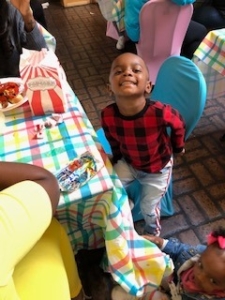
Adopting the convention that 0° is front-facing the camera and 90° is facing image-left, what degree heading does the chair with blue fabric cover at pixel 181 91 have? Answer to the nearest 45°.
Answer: approximately 45°

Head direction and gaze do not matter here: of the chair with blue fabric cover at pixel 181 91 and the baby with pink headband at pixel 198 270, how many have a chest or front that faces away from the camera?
0

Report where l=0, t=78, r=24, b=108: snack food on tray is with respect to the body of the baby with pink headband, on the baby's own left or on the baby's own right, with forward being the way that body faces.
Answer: on the baby's own right

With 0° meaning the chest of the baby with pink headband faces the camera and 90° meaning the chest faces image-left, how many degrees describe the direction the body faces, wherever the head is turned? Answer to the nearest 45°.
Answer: approximately 45°
